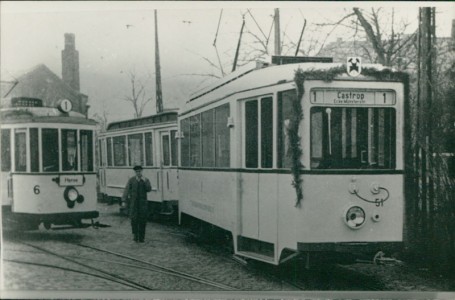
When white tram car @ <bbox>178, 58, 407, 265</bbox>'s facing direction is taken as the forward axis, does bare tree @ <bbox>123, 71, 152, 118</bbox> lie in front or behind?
behind

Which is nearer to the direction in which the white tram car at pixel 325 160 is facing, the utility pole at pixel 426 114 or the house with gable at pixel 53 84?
the utility pole

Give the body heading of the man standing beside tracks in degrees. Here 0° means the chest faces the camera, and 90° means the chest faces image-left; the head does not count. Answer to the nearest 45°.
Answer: approximately 0°

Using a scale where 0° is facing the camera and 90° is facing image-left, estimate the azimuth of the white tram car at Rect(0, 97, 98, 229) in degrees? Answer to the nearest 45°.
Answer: approximately 315°

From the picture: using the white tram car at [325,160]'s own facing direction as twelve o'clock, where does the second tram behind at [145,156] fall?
The second tram behind is roughly at 5 o'clock from the white tram car.

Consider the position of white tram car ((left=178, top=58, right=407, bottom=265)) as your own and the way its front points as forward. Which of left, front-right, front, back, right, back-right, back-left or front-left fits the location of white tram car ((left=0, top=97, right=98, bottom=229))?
back-right
